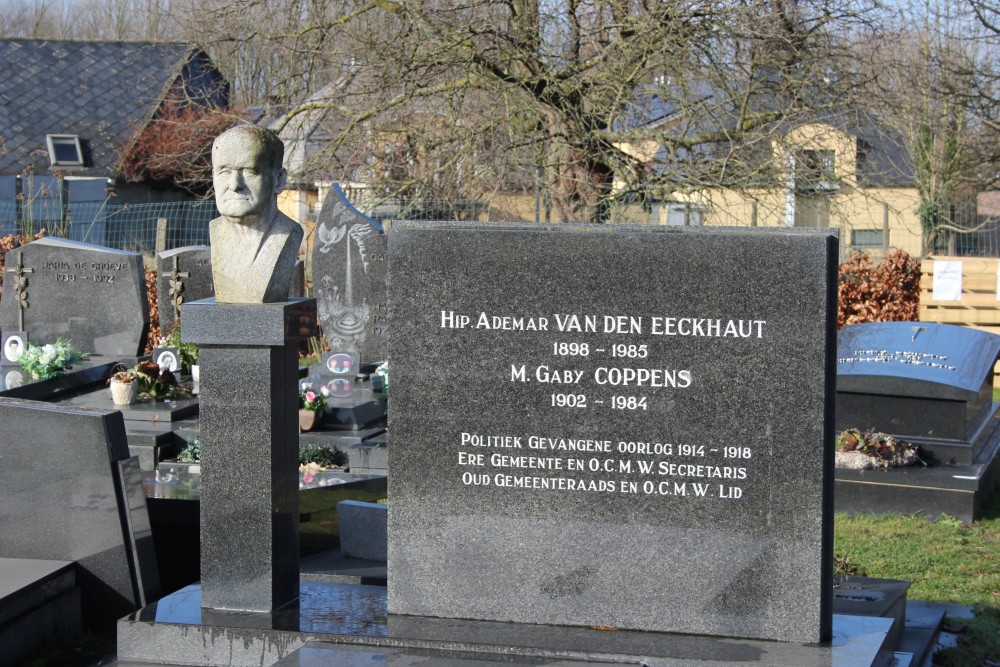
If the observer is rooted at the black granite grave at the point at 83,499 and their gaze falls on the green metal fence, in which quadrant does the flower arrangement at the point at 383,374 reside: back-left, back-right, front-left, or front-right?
front-right

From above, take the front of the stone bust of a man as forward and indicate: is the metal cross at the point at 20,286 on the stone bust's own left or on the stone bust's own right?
on the stone bust's own right

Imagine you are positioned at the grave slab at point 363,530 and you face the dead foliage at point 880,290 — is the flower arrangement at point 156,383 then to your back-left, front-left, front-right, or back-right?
front-left

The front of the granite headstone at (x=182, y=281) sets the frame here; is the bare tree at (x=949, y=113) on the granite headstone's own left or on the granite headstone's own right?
on the granite headstone's own left

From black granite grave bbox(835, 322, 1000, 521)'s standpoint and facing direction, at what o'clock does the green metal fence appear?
The green metal fence is roughly at 4 o'clock from the black granite grave.

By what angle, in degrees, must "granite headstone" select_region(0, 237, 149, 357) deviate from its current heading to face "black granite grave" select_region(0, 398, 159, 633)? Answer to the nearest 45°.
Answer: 0° — it already faces it

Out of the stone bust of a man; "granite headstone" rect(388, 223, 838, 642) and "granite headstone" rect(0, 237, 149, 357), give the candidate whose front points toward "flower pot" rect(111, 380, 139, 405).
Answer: "granite headstone" rect(0, 237, 149, 357)

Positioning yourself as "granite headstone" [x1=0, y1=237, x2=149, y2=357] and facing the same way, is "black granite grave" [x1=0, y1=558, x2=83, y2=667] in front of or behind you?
in front

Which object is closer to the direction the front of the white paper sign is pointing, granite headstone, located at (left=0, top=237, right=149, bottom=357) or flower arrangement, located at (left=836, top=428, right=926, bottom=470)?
the flower arrangement

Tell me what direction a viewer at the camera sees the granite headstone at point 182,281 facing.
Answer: facing the viewer

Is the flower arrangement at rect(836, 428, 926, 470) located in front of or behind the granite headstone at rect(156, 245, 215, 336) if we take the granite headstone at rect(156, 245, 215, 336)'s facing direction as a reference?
in front

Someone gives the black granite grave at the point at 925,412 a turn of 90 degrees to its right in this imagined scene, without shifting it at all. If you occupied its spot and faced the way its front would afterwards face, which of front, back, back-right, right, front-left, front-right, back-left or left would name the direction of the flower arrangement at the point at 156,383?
front

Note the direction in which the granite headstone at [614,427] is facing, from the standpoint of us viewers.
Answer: facing the viewer

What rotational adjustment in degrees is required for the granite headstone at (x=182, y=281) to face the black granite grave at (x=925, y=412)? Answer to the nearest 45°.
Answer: approximately 45° to its left

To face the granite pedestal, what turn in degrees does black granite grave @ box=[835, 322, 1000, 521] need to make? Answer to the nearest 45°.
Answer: approximately 45° to its right
